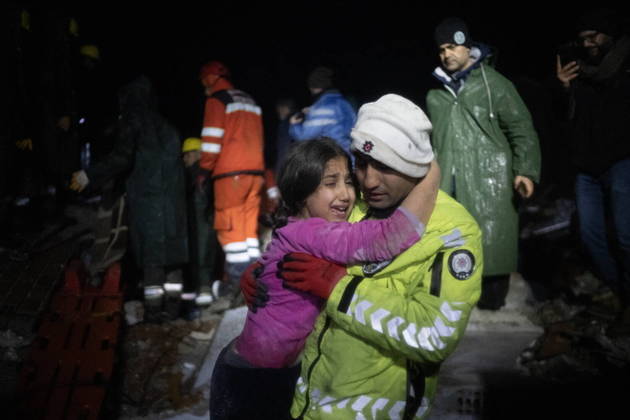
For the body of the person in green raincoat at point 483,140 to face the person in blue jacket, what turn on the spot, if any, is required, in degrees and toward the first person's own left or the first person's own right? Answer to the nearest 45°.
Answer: approximately 90° to the first person's own right

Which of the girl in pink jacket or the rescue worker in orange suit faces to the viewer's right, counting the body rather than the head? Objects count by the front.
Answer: the girl in pink jacket

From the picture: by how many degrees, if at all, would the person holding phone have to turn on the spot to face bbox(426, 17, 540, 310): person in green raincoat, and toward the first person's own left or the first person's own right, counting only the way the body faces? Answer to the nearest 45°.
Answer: approximately 45° to the first person's own right

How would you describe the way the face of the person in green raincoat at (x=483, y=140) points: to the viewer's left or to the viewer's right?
to the viewer's left

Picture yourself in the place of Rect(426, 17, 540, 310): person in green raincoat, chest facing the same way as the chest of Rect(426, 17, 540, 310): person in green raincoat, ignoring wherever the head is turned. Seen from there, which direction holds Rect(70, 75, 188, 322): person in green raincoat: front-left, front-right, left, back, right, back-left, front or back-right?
front-right

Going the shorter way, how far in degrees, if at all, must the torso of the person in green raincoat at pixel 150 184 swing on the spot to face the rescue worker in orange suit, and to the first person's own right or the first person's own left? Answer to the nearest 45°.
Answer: approximately 135° to the first person's own right

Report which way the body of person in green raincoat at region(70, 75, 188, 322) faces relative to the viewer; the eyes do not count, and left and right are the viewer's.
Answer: facing away from the viewer and to the left of the viewer

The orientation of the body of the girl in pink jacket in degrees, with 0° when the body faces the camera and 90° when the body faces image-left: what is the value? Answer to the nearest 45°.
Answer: approximately 270°
